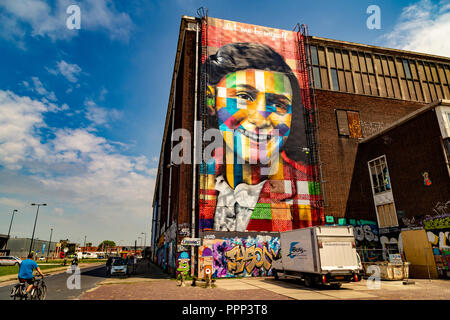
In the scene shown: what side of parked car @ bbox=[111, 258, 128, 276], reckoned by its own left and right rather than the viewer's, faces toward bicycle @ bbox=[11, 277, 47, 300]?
front

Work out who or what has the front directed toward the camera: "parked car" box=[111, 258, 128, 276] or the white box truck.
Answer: the parked car

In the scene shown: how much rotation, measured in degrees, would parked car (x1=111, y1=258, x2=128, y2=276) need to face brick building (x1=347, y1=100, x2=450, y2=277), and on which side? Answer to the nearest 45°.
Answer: approximately 45° to its left

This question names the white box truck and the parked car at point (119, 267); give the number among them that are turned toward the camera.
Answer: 1

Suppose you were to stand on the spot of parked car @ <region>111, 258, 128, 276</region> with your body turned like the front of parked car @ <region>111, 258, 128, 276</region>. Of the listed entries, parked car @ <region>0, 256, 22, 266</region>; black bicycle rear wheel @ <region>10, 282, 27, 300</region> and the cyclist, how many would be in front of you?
2

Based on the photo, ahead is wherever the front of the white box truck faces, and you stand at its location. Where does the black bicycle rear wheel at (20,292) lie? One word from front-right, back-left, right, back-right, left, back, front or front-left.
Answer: left

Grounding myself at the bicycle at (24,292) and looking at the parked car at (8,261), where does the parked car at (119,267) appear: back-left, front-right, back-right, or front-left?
front-right

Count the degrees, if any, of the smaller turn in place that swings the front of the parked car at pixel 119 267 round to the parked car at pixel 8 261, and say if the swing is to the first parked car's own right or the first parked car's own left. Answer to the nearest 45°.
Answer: approximately 135° to the first parked car's own right

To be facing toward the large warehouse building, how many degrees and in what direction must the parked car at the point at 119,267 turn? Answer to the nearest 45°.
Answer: approximately 90° to its left

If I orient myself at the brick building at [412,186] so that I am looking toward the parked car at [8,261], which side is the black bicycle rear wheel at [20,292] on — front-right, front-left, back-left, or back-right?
front-left

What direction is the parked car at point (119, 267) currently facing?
toward the camera

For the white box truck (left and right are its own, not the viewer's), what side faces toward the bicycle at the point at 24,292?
left

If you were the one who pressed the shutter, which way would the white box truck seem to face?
facing away from the viewer and to the left of the viewer

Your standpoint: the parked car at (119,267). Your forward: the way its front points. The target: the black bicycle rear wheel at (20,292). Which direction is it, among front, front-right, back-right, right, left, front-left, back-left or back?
front
